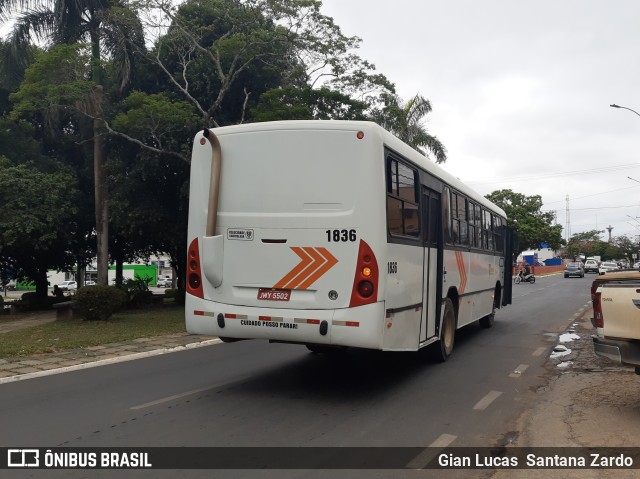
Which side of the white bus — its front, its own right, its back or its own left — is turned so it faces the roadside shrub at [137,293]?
left

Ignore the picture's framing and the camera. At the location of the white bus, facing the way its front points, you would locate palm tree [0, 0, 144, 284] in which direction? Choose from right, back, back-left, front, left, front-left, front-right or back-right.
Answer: left

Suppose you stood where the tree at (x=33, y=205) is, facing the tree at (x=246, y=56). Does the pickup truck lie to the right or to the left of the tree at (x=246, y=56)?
right

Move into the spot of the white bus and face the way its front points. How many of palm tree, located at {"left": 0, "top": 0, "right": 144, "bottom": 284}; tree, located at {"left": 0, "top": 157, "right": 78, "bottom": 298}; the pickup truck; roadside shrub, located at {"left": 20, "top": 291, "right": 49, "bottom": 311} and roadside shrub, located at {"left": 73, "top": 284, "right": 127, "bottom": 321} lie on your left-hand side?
4

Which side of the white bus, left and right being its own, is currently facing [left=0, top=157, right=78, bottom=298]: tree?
left

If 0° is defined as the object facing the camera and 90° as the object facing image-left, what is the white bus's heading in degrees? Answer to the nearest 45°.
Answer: approximately 225°

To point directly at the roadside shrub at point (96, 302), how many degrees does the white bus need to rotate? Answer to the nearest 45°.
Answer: approximately 90° to its left

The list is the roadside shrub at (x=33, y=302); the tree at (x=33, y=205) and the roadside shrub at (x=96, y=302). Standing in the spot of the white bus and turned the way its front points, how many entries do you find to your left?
3

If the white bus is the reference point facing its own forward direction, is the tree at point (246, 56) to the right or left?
on its left

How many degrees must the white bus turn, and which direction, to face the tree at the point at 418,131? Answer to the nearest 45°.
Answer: approximately 45° to its left

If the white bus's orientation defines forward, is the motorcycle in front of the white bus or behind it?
in front
